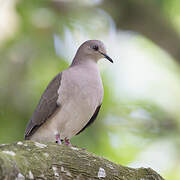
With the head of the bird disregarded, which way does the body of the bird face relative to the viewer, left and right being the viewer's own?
facing the viewer and to the right of the viewer
